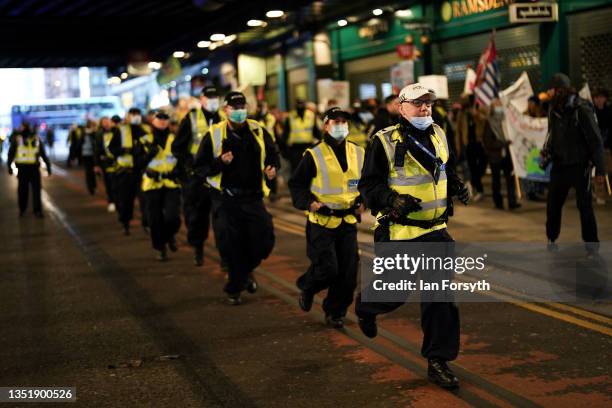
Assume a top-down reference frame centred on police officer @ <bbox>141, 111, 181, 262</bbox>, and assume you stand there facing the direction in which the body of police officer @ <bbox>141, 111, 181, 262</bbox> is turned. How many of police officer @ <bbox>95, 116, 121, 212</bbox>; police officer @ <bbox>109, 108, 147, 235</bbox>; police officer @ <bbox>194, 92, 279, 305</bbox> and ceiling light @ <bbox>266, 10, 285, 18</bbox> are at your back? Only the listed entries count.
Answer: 3

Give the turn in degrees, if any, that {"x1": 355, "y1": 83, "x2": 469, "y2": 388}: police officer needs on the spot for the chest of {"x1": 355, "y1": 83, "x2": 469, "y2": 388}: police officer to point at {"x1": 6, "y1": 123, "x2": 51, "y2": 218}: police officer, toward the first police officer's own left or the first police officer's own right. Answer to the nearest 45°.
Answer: approximately 180°

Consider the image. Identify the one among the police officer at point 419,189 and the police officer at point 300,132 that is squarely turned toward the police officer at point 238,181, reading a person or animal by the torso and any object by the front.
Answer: the police officer at point 300,132

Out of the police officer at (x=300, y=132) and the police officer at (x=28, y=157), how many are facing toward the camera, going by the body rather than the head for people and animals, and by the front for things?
2

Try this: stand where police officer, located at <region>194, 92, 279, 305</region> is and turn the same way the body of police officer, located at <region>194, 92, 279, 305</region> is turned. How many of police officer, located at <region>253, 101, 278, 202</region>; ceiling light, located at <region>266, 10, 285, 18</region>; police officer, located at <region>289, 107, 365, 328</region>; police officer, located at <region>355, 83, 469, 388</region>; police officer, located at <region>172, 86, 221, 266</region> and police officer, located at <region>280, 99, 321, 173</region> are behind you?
4

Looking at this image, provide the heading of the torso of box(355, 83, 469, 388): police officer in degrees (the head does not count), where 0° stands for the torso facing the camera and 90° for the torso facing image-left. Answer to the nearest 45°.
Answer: approximately 315°

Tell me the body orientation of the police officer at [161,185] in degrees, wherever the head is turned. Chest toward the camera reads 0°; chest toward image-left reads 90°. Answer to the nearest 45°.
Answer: approximately 0°

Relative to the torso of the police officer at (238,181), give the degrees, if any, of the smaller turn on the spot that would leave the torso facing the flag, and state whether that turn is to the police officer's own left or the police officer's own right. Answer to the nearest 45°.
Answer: approximately 135° to the police officer's own left

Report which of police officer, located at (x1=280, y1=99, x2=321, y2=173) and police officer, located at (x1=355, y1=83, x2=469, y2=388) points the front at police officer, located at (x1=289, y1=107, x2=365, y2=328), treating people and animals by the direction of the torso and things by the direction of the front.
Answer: police officer, located at (x1=280, y1=99, x2=321, y2=173)

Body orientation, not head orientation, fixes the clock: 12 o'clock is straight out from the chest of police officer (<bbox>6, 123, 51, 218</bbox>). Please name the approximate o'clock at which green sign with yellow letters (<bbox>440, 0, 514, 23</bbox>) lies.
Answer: The green sign with yellow letters is roughly at 9 o'clock from the police officer.

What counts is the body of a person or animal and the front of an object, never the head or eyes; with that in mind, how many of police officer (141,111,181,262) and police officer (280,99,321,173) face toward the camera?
2
